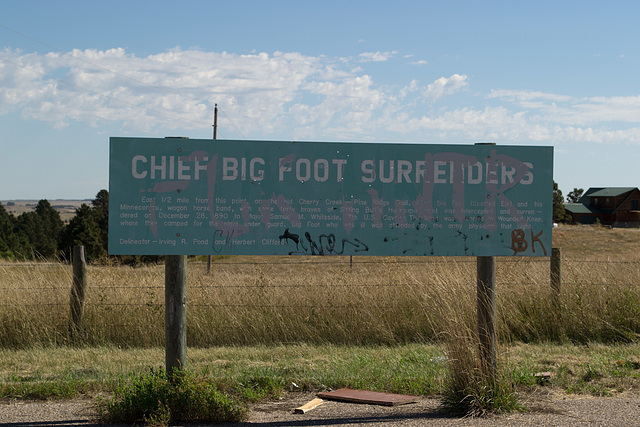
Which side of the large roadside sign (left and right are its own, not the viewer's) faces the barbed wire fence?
back

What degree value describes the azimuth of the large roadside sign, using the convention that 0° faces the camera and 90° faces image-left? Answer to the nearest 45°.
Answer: approximately 0°

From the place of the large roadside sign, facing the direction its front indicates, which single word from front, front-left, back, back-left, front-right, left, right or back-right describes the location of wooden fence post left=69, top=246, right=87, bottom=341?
back-right

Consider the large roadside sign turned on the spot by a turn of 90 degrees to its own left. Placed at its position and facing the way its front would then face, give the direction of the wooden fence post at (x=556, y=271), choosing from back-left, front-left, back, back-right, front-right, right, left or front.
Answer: front-left
